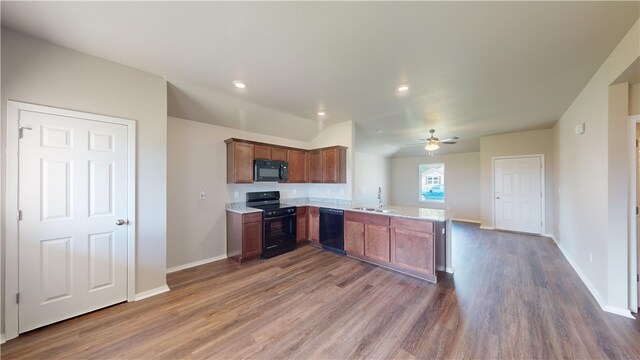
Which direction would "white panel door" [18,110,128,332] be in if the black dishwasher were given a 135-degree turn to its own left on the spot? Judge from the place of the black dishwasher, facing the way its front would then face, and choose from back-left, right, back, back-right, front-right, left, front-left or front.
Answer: back-right

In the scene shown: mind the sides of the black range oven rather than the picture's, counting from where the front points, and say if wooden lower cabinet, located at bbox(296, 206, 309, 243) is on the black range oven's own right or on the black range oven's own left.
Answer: on the black range oven's own left

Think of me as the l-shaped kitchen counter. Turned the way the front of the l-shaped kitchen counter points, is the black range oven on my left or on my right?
on my right

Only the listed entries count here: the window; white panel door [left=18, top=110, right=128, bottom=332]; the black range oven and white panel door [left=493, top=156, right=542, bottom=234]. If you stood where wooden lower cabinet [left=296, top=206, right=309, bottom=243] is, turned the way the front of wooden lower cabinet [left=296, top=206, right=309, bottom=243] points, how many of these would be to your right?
2

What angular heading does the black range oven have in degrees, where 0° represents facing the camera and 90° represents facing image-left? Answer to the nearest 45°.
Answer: approximately 315°

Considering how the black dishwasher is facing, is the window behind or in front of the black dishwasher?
behind

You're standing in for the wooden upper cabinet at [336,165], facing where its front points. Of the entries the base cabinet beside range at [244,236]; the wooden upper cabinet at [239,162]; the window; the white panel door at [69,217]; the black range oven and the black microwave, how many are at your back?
1

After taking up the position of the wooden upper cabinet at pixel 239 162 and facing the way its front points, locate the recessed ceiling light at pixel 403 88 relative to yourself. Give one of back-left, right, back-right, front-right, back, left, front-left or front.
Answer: front

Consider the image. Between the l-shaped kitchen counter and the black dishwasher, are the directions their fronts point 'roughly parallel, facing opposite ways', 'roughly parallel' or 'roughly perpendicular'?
roughly parallel

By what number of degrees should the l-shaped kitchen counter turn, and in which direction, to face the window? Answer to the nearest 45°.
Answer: approximately 180°
